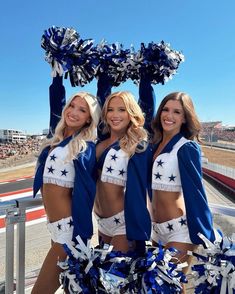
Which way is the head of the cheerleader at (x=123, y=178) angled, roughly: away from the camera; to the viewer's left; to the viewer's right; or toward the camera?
toward the camera

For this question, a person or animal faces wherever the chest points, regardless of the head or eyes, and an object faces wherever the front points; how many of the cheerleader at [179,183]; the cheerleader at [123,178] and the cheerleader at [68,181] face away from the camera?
0

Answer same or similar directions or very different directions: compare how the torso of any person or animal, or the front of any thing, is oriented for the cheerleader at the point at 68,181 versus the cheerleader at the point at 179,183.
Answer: same or similar directions

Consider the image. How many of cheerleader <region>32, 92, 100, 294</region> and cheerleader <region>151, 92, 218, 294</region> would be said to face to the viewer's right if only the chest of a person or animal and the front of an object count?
0

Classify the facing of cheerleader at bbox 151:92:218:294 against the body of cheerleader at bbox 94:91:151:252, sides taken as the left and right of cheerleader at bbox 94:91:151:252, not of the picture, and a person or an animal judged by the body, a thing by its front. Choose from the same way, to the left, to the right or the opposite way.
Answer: the same way

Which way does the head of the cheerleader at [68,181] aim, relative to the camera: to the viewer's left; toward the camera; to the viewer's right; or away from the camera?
toward the camera

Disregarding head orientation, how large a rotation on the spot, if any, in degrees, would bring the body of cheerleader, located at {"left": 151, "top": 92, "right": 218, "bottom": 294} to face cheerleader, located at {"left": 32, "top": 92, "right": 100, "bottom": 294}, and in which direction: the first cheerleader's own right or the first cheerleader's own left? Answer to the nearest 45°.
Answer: approximately 45° to the first cheerleader's own right

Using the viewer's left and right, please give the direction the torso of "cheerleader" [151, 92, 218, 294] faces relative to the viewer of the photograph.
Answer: facing the viewer and to the left of the viewer

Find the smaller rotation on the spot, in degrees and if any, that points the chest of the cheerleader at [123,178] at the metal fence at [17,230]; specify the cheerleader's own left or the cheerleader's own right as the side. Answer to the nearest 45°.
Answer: approximately 45° to the cheerleader's own right

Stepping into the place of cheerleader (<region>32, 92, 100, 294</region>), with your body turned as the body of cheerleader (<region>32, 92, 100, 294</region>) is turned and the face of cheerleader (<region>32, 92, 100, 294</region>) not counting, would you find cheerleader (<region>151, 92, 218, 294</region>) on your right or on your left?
on your left

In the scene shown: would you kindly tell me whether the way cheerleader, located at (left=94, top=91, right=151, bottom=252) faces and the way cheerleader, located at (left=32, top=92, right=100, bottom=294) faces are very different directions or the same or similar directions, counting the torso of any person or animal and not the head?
same or similar directions
